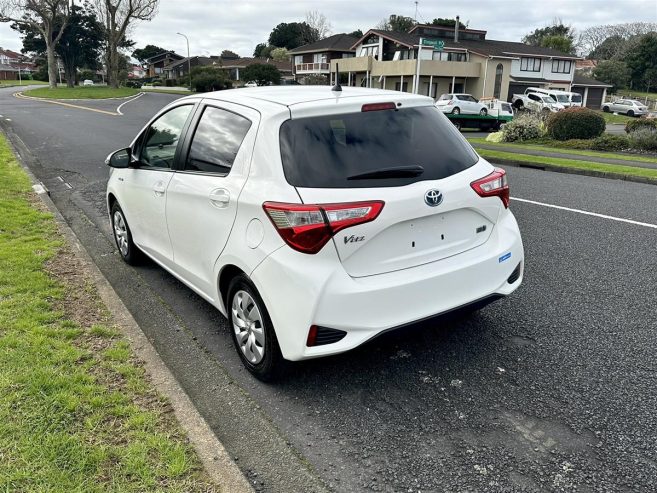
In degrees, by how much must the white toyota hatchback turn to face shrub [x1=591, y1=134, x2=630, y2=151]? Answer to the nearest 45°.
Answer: approximately 90° to its right

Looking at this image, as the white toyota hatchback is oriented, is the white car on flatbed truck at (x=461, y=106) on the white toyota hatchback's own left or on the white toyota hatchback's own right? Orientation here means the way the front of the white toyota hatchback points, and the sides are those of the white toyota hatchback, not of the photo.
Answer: on the white toyota hatchback's own right

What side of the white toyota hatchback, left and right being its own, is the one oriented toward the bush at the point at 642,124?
right

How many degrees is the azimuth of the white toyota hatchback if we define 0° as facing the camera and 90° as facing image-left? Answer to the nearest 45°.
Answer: approximately 135°

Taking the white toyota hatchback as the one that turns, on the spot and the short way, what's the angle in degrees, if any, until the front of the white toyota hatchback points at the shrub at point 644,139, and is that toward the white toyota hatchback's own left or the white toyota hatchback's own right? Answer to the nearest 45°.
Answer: approximately 90° to the white toyota hatchback's own right

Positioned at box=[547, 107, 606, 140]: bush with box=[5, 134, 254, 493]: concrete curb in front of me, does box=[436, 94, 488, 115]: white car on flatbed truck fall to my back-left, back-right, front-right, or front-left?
back-right

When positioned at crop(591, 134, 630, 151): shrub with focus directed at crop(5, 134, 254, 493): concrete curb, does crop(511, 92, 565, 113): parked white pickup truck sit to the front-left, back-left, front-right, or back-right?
back-right

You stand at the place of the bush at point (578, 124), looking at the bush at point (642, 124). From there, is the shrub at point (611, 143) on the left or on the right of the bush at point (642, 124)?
right
